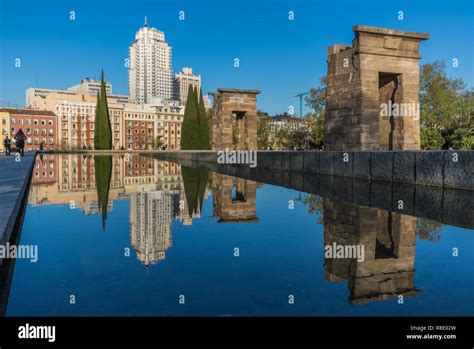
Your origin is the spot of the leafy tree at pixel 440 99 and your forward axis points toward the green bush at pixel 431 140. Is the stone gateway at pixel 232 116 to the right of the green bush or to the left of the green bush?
right

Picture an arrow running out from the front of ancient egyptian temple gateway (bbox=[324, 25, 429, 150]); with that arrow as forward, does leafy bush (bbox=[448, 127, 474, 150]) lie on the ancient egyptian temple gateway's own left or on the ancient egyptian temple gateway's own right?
on the ancient egyptian temple gateway's own left

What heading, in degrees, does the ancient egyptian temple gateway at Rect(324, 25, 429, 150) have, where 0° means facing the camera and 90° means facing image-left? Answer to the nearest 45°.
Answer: approximately 315°

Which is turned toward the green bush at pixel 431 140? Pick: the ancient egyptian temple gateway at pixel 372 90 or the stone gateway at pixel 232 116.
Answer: the stone gateway

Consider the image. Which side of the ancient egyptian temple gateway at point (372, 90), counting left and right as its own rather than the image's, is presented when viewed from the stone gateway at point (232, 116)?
back

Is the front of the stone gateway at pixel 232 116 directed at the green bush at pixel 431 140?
yes

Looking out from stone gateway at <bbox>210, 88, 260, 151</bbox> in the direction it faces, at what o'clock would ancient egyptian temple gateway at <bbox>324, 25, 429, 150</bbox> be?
The ancient egyptian temple gateway is roughly at 1 o'clock from the stone gateway.

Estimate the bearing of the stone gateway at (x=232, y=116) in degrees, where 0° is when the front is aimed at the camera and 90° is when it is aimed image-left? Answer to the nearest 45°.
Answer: approximately 315°
